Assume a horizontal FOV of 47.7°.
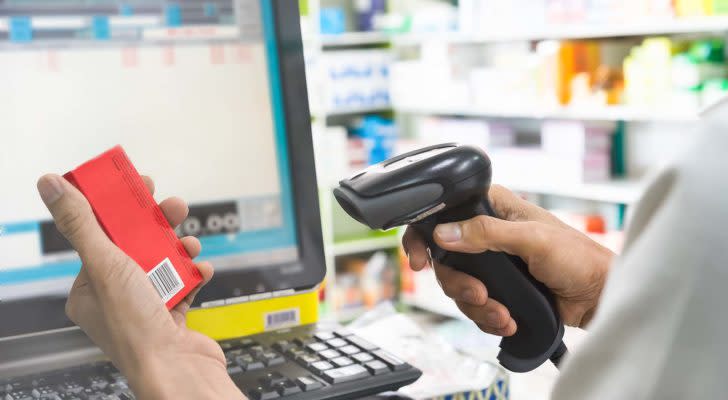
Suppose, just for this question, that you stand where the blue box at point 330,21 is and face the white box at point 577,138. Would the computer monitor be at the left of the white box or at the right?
right

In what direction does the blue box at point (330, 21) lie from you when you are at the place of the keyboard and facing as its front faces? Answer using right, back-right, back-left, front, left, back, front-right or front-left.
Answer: back-left

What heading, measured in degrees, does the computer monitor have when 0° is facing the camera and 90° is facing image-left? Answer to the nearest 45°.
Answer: approximately 315°

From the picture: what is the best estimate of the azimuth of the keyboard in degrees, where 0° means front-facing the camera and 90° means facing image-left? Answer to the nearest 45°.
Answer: approximately 315°

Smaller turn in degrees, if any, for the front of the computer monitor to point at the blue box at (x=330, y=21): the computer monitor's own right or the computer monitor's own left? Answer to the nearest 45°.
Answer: approximately 135° to the computer monitor's own left

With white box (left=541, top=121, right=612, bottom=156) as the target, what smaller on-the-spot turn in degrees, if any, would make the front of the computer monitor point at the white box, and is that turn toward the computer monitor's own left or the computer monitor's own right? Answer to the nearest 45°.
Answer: approximately 90° to the computer monitor's own left
